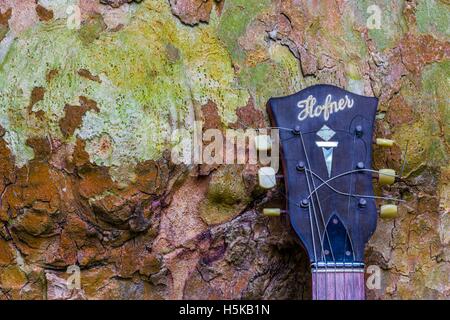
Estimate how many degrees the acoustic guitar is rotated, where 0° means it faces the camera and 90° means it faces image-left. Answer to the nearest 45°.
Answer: approximately 0°
